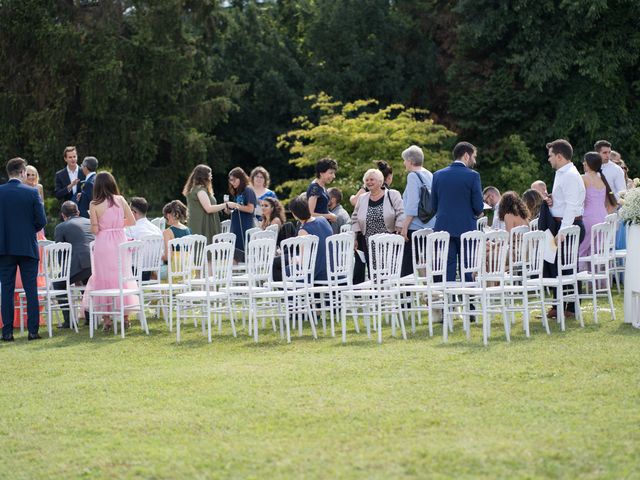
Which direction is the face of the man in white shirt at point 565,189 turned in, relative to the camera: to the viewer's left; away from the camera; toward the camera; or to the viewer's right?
to the viewer's left

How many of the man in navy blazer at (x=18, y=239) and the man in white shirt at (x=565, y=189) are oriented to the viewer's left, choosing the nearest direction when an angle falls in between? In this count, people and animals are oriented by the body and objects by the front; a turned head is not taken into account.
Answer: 1

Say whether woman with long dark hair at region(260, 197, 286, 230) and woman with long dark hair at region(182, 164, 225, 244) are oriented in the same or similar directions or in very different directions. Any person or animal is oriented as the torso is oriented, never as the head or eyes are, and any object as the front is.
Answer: very different directions

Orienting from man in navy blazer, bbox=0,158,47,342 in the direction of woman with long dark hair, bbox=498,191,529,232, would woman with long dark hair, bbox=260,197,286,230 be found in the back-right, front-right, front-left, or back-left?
front-left

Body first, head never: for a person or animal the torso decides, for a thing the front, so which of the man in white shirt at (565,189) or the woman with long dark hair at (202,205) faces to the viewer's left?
the man in white shirt

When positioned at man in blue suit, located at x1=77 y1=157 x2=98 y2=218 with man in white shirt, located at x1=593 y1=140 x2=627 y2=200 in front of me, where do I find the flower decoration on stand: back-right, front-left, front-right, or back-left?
front-right

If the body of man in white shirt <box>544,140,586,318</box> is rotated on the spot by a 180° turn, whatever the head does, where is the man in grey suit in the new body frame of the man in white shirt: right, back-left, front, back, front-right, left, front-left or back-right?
back

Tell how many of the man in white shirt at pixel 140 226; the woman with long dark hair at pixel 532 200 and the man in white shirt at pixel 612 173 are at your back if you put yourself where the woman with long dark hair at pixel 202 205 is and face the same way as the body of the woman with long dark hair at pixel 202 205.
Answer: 1

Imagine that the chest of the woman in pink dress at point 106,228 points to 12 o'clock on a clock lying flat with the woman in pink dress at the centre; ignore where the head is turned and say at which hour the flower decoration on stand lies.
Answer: The flower decoration on stand is roughly at 4 o'clock from the woman in pink dress.

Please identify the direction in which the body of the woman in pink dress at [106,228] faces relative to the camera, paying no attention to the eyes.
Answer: away from the camera

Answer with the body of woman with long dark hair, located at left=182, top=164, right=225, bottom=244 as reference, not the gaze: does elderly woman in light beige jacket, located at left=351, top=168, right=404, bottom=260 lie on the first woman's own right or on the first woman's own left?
on the first woman's own right

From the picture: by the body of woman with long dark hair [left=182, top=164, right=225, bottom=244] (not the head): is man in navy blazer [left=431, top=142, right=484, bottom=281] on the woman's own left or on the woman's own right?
on the woman's own right

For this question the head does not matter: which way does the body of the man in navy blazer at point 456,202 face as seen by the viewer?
away from the camera

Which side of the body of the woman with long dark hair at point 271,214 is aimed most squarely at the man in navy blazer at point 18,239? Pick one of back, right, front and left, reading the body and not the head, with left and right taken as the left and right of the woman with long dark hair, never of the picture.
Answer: front
